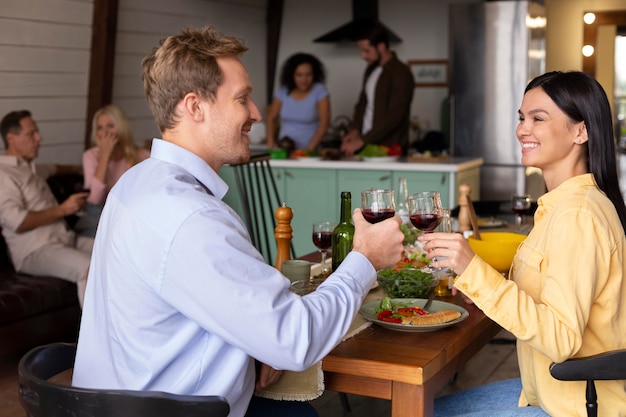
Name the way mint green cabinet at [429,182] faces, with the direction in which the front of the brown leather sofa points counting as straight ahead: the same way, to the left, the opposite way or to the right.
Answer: to the right

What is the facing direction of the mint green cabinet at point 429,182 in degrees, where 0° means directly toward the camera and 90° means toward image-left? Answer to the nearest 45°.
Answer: approximately 0°

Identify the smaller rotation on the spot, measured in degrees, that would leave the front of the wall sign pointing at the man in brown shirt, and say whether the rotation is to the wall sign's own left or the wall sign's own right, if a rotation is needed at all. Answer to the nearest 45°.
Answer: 0° — it already faces them

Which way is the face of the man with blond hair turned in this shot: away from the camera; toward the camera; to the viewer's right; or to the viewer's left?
to the viewer's right

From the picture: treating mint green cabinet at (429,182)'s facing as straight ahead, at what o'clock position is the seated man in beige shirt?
The seated man in beige shirt is roughly at 2 o'clock from the mint green cabinet.

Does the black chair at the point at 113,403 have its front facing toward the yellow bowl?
yes

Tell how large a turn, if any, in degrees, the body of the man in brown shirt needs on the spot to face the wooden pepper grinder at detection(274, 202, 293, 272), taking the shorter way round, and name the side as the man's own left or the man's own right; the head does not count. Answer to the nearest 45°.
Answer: approximately 45° to the man's own left

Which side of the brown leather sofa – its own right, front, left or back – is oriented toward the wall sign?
left

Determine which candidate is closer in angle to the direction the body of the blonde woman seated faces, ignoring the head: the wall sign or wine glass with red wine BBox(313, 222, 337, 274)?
the wine glass with red wine

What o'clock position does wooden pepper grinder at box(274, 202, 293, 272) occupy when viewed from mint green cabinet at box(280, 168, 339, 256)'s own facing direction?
The wooden pepper grinder is roughly at 12 o'clock from the mint green cabinet.

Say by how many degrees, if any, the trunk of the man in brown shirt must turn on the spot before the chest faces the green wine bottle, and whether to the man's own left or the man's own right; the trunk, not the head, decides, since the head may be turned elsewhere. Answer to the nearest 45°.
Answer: approximately 45° to the man's own left

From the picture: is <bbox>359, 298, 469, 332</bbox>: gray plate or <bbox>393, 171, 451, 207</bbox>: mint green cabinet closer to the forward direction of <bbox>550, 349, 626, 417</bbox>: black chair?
the gray plate

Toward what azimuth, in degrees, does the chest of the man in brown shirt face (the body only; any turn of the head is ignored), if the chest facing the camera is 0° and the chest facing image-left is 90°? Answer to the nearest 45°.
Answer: approximately 45°
